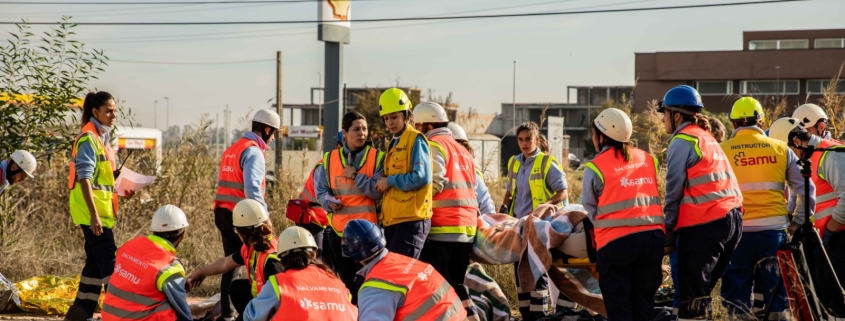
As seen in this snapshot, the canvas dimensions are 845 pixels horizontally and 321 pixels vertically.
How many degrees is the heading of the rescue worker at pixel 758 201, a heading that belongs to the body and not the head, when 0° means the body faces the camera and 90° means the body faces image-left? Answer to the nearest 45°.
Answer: approximately 180°

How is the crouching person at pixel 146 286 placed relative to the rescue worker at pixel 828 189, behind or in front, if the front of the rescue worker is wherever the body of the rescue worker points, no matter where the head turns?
in front

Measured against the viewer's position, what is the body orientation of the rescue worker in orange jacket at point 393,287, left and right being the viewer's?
facing away from the viewer and to the left of the viewer

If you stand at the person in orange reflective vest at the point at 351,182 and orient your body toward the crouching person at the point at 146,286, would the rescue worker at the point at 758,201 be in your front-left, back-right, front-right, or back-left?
back-left

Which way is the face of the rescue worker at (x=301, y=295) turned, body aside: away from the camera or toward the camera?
away from the camera

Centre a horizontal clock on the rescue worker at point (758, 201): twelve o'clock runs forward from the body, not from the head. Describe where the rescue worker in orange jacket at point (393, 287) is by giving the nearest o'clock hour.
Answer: The rescue worker in orange jacket is roughly at 7 o'clock from the rescue worker.

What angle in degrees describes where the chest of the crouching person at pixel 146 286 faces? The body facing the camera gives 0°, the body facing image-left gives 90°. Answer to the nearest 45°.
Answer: approximately 225°

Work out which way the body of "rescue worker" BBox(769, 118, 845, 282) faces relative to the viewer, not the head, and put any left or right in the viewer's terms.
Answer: facing to the left of the viewer

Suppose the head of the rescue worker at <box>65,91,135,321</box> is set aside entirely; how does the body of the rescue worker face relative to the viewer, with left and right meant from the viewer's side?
facing to the right of the viewer
